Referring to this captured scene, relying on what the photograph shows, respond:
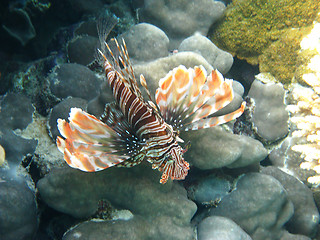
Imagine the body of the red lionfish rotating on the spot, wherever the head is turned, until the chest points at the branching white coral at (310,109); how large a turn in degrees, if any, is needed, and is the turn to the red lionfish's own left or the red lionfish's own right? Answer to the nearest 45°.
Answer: approximately 90° to the red lionfish's own left

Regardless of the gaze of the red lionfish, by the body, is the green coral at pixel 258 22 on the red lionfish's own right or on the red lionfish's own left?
on the red lionfish's own left

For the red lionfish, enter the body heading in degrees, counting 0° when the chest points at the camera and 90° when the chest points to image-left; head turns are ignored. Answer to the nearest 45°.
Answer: approximately 315°
